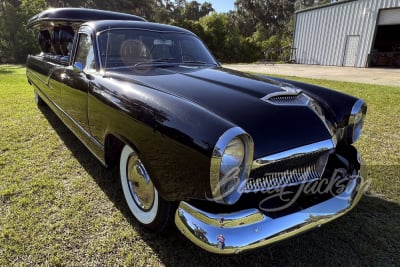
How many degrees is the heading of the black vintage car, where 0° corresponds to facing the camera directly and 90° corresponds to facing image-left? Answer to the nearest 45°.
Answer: approximately 315°

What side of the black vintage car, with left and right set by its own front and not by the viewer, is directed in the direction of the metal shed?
left
